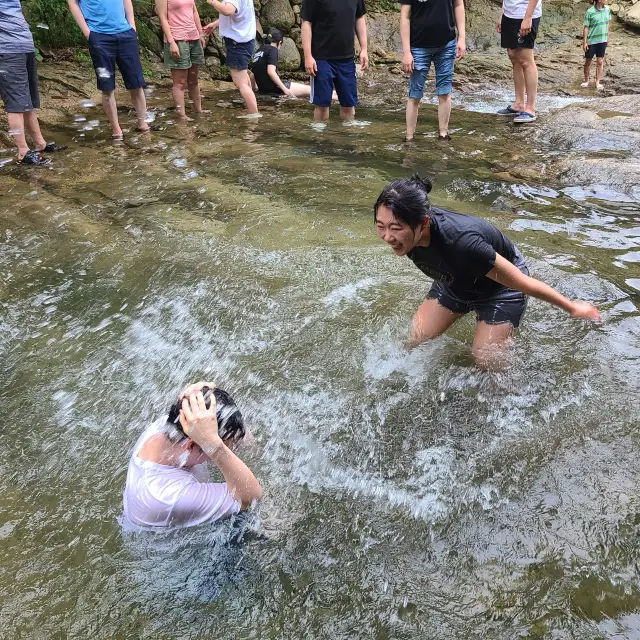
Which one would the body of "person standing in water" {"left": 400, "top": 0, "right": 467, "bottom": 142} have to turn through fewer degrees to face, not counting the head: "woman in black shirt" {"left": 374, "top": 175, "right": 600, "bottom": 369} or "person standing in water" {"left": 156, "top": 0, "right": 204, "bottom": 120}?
the woman in black shirt

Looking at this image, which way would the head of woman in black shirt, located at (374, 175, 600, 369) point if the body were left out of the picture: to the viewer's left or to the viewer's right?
to the viewer's left

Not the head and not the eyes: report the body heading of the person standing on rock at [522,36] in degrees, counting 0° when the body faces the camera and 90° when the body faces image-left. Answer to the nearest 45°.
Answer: approximately 45°

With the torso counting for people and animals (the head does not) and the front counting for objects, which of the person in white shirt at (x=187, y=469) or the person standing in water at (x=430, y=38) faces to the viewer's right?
the person in white shirt

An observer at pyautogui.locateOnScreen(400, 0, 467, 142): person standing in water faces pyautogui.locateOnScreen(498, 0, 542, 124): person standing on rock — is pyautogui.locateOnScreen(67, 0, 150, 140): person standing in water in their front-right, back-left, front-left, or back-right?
back-left

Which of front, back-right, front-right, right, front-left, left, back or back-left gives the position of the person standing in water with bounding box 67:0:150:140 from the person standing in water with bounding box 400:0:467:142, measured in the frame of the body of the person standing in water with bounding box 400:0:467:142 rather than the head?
right

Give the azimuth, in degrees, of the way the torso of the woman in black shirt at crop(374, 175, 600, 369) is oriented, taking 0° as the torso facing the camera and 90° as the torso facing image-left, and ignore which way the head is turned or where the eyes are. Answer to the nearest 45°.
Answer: approximately 45°

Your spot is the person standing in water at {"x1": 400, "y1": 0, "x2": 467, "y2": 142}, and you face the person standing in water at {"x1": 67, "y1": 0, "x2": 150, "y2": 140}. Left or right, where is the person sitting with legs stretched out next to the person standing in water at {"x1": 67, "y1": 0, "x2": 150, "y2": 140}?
right

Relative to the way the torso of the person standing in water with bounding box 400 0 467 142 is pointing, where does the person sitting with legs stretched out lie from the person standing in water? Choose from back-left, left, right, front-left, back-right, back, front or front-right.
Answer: back-right

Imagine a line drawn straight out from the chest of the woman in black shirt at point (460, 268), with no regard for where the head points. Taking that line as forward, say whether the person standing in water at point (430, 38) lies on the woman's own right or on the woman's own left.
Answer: on the woman's own right

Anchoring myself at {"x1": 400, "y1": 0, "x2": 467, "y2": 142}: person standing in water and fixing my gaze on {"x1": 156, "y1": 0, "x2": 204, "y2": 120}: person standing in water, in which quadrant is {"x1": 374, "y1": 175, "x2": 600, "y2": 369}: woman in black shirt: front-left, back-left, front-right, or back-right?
back-left

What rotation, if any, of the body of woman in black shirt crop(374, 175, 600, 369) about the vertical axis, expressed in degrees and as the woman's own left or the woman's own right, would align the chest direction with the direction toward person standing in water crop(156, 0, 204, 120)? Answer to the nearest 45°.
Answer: approximately 90° to the woman's own right

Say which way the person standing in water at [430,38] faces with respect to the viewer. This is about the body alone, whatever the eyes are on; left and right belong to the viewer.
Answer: facing the viewer

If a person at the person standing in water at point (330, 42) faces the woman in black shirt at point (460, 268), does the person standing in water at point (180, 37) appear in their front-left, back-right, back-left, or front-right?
back-right

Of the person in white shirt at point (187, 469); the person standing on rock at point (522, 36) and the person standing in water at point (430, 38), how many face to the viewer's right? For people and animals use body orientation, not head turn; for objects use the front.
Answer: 1
